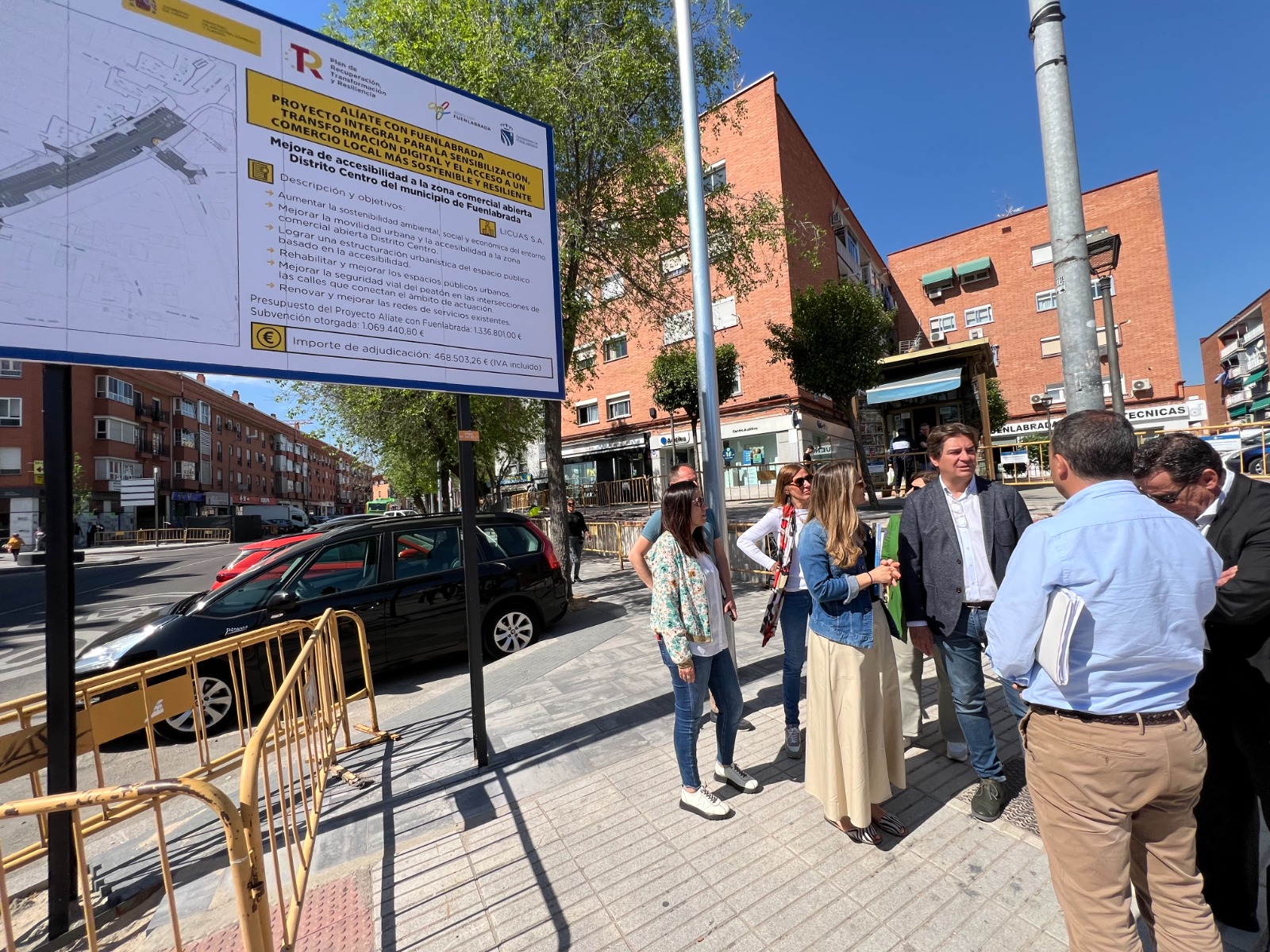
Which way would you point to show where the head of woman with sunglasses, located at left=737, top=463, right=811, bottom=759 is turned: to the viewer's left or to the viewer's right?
to the viewer's right

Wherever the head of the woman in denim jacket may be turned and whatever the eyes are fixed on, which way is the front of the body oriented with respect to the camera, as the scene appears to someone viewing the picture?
to the viewer's right

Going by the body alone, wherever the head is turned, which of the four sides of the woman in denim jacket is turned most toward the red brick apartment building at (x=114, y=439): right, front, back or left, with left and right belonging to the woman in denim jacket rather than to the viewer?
back

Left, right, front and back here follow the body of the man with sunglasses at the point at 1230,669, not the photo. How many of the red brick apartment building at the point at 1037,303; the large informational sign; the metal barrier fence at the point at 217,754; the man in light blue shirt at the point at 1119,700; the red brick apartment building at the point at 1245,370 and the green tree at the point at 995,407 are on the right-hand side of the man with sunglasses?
3

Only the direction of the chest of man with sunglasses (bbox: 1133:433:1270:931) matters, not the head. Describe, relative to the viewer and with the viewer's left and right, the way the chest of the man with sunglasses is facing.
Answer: facing to the left of the viewer
